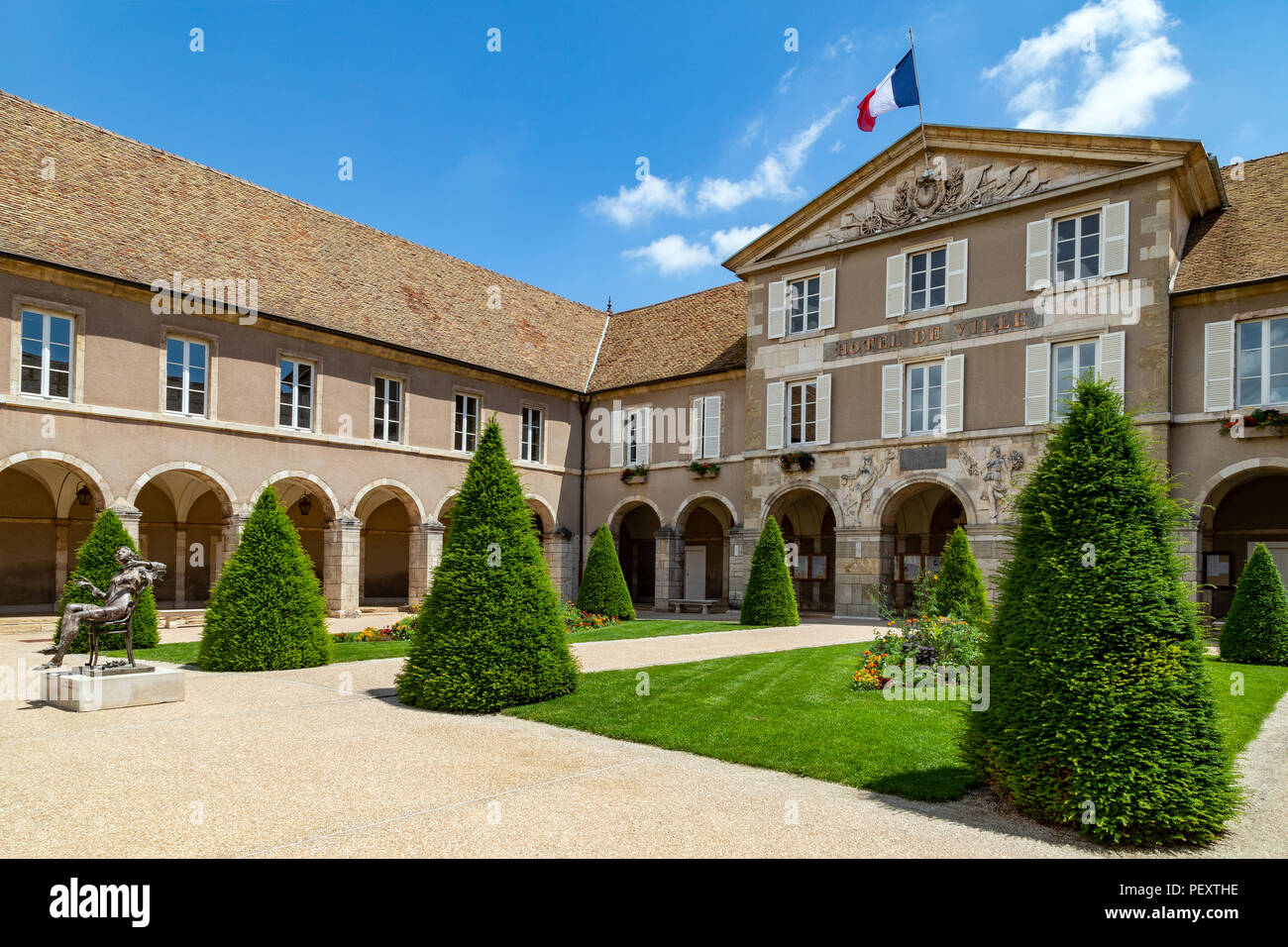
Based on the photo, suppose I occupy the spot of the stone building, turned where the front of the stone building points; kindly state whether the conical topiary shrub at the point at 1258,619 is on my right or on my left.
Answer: on my left

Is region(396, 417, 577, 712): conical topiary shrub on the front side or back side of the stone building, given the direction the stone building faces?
on the front side

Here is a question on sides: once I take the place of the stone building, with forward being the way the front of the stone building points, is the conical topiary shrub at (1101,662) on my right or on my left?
on my left

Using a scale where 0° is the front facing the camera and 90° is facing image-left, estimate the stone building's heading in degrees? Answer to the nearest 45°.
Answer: approximately 45°
